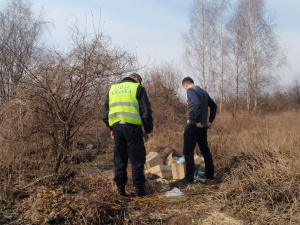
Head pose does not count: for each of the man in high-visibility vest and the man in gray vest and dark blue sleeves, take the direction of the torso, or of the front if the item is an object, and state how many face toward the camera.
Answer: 0

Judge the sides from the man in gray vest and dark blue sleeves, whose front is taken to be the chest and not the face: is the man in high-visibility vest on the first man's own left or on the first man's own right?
on the first man's own left

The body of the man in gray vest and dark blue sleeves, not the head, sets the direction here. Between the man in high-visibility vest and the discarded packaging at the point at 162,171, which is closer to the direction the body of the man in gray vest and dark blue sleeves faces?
the discarded packaging

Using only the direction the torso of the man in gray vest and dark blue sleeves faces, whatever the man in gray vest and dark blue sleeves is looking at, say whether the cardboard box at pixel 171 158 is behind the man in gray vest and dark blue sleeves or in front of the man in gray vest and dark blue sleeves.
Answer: in front

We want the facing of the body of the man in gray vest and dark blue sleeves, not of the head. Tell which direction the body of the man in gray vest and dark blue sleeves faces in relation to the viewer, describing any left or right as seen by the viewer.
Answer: facing away from the viewer and to the left of the viewer

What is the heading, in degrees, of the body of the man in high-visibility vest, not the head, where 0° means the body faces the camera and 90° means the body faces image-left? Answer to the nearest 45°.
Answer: approximately 225°

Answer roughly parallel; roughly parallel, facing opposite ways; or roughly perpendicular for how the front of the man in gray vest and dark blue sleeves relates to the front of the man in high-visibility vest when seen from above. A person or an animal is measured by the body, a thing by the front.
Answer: roughly perpendicular

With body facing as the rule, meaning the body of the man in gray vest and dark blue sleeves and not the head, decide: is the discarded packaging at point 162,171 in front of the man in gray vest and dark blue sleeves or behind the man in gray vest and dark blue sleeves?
in front
